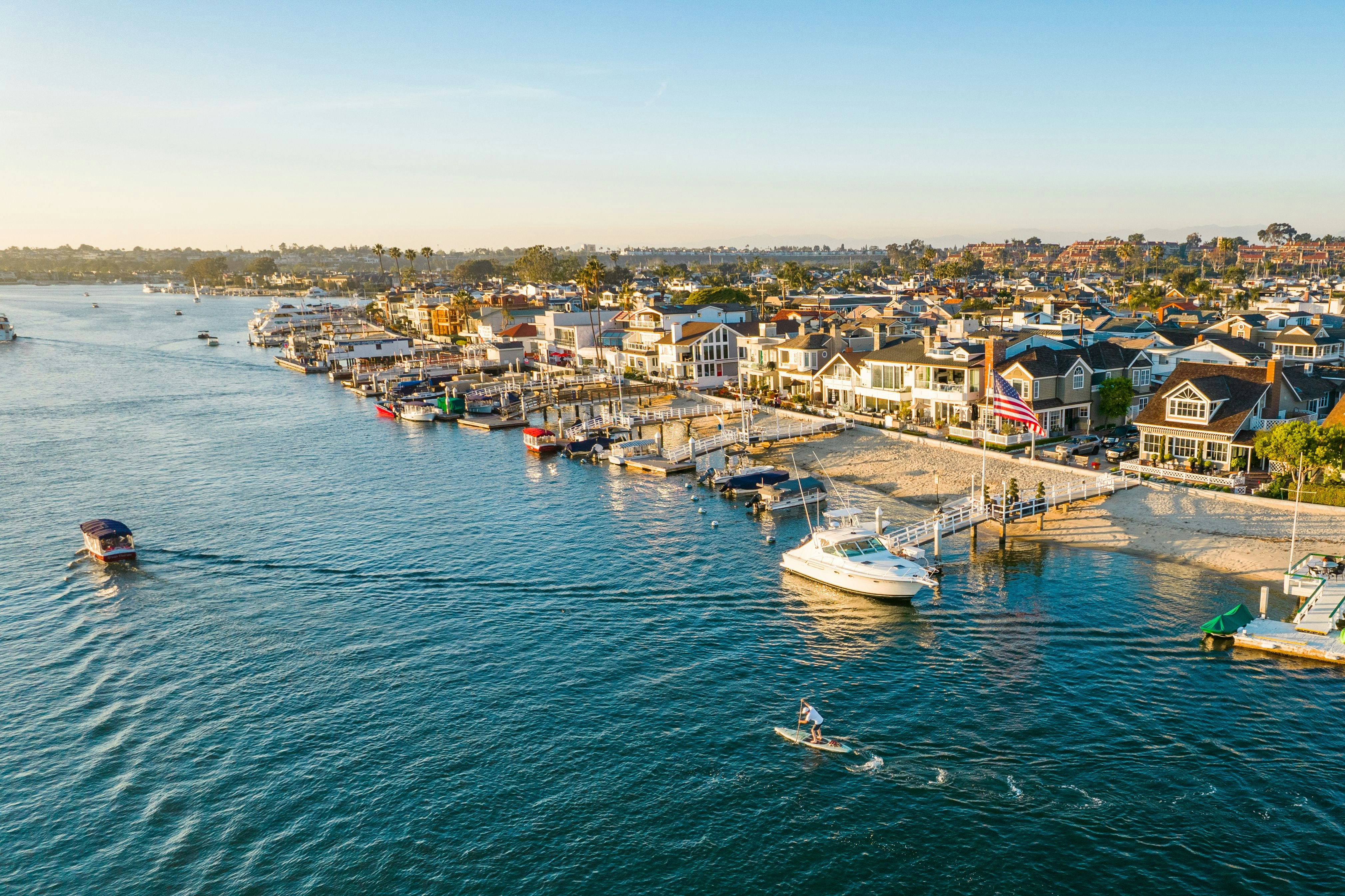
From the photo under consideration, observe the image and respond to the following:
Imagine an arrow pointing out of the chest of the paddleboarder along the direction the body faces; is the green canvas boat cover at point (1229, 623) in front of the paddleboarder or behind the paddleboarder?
behind

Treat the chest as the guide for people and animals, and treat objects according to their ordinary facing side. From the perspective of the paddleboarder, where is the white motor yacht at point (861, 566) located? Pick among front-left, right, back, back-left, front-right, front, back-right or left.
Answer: right

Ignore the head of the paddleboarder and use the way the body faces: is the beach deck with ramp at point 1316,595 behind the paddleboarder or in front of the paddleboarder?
behind

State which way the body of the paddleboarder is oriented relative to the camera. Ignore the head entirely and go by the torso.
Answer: to the viewer's left

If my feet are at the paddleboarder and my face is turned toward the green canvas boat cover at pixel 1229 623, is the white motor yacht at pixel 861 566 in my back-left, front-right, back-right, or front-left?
front-left
